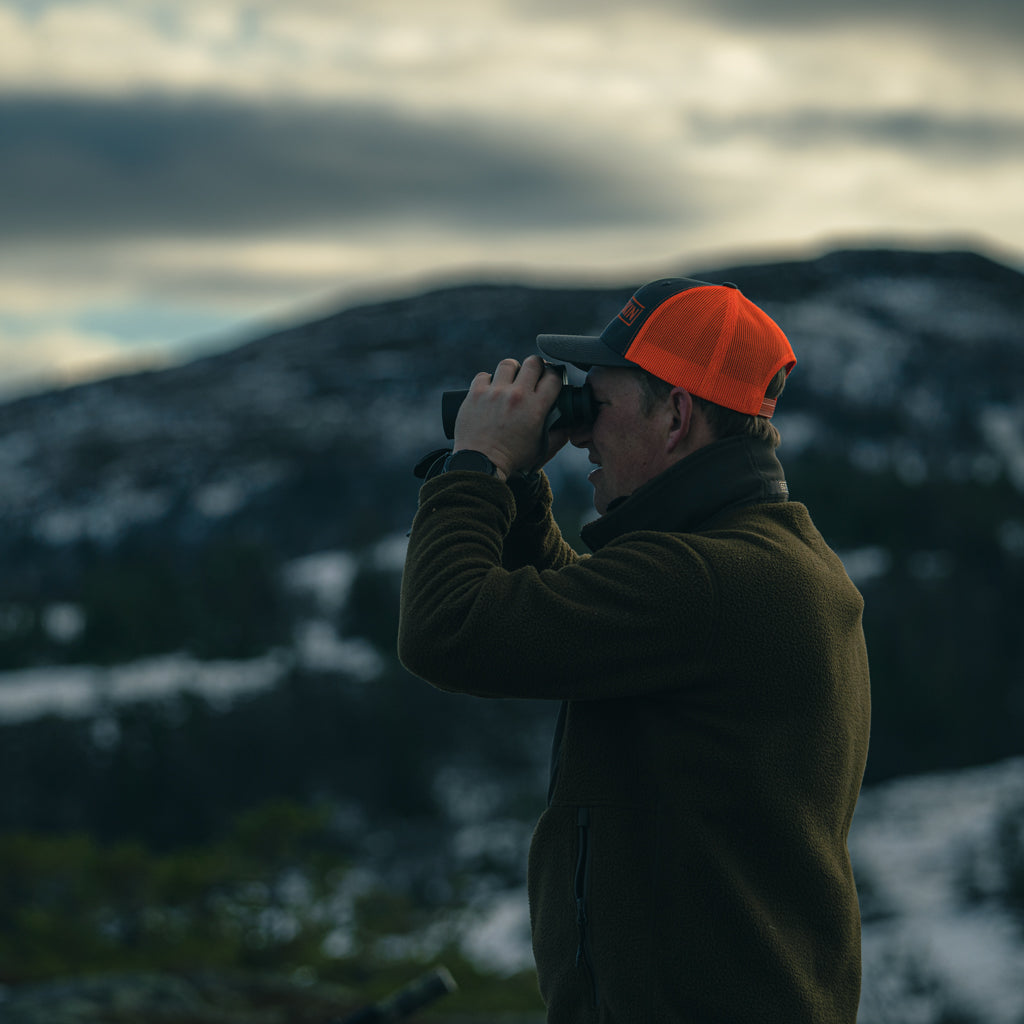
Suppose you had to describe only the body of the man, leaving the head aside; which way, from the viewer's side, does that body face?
to the viewer's left

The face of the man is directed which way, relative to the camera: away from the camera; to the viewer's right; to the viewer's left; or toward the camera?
to the viewer's left
